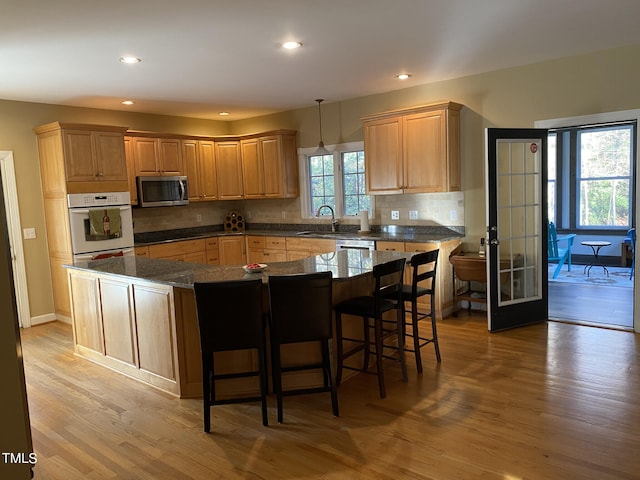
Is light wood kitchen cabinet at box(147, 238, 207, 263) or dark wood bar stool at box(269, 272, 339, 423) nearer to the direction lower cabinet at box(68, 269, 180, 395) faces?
the dark wood bar stool

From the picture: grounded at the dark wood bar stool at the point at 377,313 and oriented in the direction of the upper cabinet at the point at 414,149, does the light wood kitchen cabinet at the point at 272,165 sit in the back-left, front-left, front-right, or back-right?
front-left

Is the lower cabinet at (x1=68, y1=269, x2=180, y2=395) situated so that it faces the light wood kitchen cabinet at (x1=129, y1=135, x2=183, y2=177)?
no

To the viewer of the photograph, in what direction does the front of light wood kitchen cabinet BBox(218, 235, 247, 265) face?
facing the viewer

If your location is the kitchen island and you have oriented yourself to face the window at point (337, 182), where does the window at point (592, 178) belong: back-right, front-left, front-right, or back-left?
front-right

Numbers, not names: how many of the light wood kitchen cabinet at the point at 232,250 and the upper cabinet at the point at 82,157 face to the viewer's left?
0

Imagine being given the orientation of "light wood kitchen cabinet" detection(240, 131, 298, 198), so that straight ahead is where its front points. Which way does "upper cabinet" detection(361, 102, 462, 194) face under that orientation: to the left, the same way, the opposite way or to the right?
the same way

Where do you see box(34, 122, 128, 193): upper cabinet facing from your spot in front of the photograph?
facing the viewer and to the right of the viewer

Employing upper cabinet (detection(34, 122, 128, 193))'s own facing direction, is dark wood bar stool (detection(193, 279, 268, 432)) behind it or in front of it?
in front

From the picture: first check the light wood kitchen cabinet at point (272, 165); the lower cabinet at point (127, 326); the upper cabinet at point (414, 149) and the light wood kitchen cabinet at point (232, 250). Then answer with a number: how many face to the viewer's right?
0

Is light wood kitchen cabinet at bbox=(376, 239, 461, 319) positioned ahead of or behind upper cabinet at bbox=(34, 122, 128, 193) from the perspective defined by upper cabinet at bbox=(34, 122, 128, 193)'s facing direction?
ahead

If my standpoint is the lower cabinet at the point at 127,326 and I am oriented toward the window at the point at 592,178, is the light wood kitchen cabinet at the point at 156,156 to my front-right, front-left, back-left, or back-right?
front-left

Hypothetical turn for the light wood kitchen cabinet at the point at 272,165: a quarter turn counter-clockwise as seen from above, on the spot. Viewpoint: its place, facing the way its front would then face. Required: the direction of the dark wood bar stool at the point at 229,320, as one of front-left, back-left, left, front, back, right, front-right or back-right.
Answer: front-right

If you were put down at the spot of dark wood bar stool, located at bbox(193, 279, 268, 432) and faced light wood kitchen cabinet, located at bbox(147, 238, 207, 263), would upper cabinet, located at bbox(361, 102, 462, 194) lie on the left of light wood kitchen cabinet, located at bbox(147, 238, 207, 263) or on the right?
right

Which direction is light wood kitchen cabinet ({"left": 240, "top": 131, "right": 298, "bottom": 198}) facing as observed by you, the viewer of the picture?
facing the viewer and to the left of the viewer

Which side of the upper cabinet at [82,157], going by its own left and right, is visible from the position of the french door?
front
